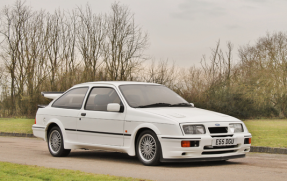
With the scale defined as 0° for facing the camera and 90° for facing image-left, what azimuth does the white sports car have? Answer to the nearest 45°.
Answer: approximately 315°
